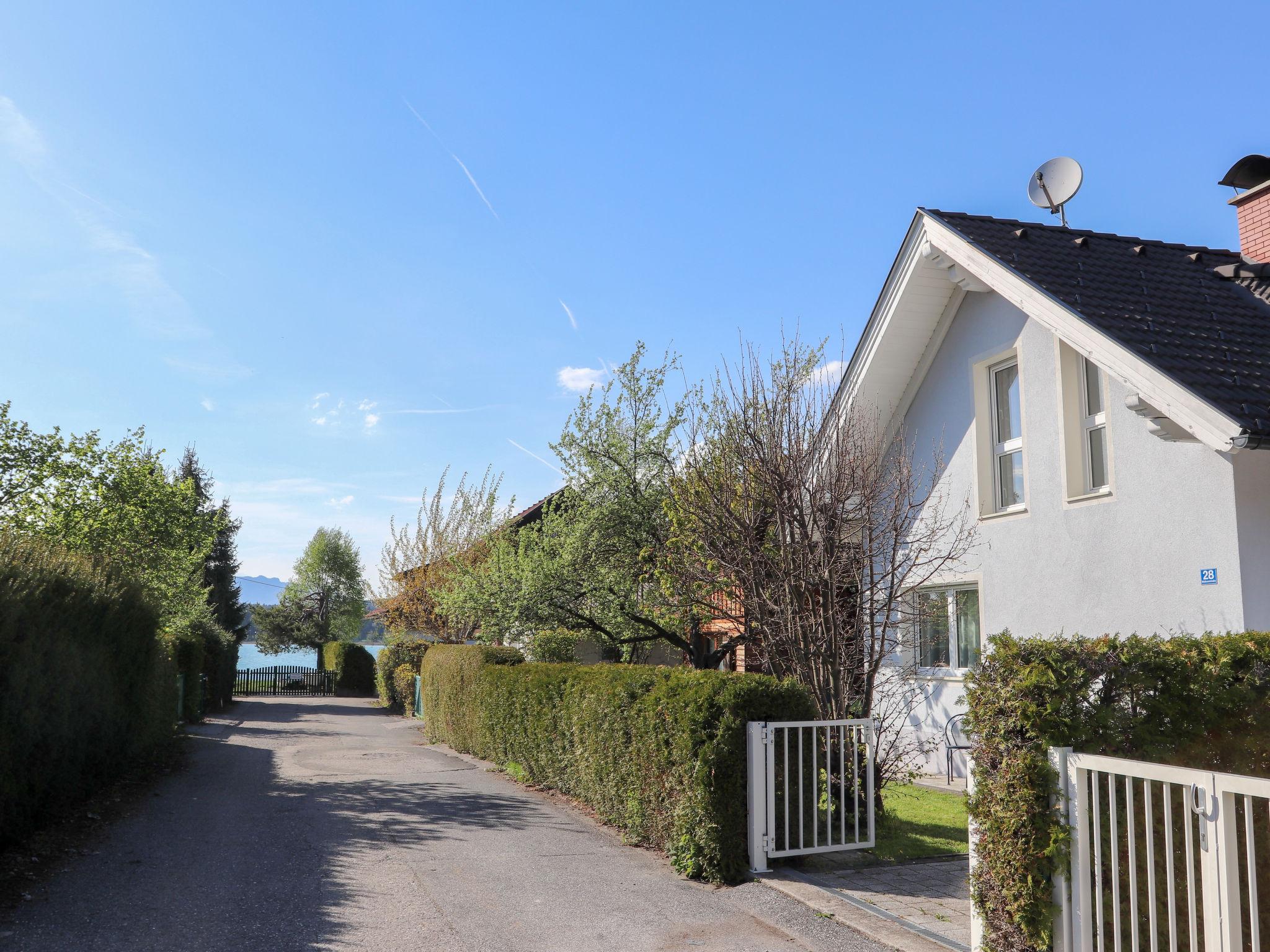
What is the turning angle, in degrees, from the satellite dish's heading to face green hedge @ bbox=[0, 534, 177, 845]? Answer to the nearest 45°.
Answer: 0° — it already faces it

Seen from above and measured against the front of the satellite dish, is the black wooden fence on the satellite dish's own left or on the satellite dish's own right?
on the satellite dish's own right

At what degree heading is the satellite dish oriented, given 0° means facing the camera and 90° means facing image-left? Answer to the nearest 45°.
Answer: approximately 45°

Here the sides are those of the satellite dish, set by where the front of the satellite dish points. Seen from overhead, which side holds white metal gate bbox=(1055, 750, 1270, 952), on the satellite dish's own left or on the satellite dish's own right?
on the satellite dish's own left

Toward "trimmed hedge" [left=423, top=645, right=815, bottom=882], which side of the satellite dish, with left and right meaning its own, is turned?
front

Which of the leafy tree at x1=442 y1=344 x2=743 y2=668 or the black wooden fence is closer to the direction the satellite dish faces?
the leafy tree

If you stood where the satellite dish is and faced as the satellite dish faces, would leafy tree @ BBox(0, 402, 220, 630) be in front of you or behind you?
in front

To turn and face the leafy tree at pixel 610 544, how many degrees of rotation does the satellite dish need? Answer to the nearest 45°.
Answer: approximately 45° to its right

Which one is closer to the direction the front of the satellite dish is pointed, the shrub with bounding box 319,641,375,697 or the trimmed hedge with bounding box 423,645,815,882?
the trimmed hedge

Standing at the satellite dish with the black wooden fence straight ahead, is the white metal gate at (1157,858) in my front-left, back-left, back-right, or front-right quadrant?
back-left

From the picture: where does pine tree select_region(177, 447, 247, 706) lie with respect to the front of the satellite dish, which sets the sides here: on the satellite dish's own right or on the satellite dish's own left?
on the satellite dish's own right

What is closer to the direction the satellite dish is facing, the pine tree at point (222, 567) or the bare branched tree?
the bare branched tree

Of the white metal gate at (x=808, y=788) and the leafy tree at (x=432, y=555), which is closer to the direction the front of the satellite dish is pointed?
the white metal gate

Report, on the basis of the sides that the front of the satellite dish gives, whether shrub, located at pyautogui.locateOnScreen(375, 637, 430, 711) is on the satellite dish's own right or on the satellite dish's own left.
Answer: on the satellite dish's own right

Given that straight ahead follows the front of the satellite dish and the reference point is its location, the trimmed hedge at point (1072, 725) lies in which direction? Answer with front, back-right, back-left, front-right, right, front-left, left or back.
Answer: front-left
